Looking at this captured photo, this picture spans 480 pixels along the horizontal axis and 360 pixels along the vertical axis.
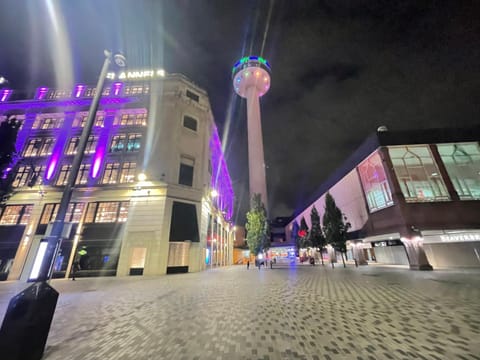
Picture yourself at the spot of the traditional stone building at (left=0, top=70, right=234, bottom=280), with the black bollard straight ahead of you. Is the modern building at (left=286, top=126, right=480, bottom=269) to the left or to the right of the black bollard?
left

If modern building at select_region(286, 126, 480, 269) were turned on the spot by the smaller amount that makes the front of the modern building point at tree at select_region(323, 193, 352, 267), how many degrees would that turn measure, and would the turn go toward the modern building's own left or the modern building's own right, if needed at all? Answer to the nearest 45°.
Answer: approximately 90° to the modern building's own right

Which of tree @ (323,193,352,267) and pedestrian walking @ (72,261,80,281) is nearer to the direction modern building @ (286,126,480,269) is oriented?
the pedestrian walking

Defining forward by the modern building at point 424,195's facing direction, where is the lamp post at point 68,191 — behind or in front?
in front

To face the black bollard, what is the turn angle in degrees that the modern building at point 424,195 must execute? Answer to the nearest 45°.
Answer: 0° — it already faces it

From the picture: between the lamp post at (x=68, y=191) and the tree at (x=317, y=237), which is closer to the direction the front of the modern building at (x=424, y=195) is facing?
the lamp post

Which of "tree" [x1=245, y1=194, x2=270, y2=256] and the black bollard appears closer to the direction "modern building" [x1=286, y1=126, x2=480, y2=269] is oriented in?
the black bollard

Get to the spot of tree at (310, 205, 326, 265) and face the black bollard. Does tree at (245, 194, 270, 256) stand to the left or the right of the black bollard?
right
